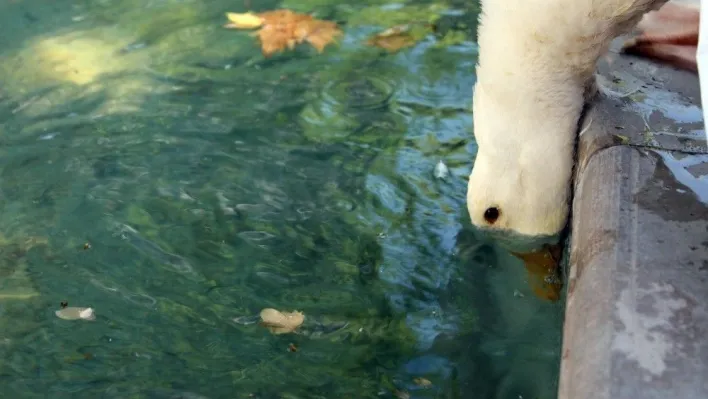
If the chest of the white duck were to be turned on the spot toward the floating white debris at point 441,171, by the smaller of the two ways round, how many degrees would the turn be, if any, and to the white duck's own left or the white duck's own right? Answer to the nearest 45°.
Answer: approximately 45° to the white duck's own right

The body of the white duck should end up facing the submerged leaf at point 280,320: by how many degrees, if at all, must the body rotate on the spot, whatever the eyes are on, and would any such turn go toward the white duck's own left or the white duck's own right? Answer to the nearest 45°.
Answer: approximately 45° to the white duck's own left

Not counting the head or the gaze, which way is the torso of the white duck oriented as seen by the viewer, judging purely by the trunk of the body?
to the viewer's left

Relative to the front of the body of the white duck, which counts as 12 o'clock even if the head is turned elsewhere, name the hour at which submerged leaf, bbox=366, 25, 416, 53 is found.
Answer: The submerged leaf is roughly at 2 o'clock from the white duck.

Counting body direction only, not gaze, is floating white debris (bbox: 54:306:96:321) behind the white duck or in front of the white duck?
in front

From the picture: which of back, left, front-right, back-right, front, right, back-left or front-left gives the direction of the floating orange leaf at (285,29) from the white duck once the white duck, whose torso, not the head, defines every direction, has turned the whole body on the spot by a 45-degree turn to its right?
front

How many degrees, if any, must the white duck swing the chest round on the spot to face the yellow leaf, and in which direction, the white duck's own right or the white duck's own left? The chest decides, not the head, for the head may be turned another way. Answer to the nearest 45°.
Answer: approximately 45° to the white duck's own right
